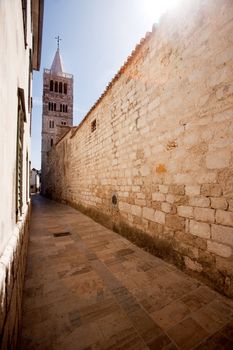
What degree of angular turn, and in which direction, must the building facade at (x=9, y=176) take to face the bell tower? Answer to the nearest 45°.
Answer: approximately 90° to its left

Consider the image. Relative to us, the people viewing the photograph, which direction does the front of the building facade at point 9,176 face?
facing to the right of the viewer
